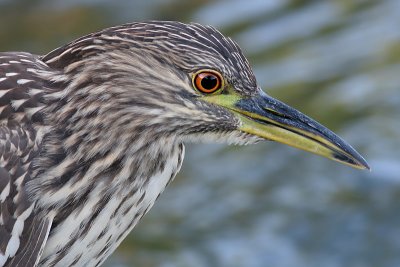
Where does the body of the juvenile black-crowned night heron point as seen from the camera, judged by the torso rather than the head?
to the viewer's right
